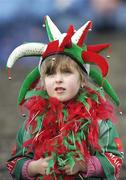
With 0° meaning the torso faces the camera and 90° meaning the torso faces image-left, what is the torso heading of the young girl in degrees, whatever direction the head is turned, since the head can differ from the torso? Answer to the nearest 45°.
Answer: approximately 0°
